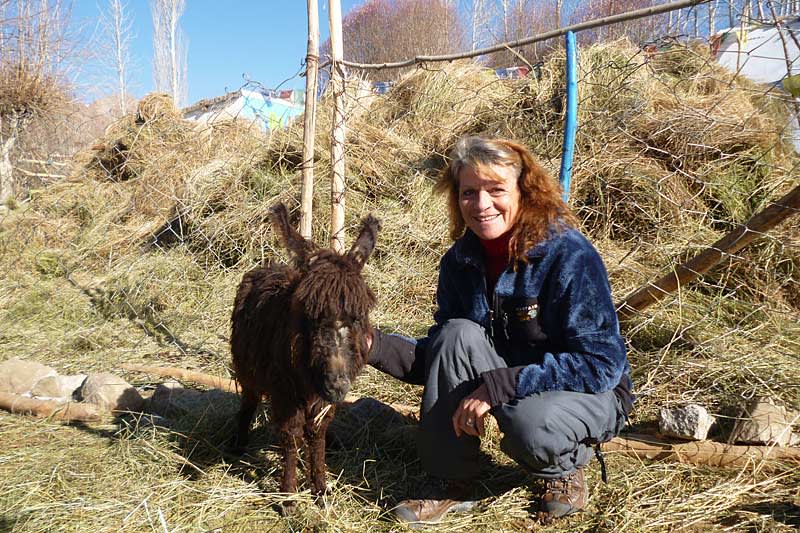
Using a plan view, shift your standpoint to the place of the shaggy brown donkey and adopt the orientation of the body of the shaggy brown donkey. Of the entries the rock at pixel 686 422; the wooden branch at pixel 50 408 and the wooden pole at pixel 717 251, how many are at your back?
1

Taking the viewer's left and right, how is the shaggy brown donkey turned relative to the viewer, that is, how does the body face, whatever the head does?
facing the viewer and to the right of the viewer

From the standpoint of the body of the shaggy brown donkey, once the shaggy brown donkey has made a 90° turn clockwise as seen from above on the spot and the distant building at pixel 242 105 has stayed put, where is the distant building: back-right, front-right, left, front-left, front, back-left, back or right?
back-right

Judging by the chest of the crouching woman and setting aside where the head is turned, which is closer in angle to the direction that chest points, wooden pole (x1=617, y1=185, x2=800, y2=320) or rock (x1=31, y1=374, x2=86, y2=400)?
the rock

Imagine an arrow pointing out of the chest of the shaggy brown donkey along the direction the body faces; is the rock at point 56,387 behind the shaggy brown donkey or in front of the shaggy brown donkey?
behind

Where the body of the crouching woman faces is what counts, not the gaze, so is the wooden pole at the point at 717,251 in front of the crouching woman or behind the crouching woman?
behind

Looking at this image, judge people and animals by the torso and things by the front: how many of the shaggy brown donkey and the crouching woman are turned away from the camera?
0

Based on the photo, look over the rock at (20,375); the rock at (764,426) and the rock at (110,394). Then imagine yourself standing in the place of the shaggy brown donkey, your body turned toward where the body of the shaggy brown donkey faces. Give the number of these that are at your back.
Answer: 2

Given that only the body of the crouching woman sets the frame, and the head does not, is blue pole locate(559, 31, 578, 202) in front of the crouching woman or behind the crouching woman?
behind

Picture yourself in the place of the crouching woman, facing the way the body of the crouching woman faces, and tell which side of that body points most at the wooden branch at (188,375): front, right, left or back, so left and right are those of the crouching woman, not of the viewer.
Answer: right
